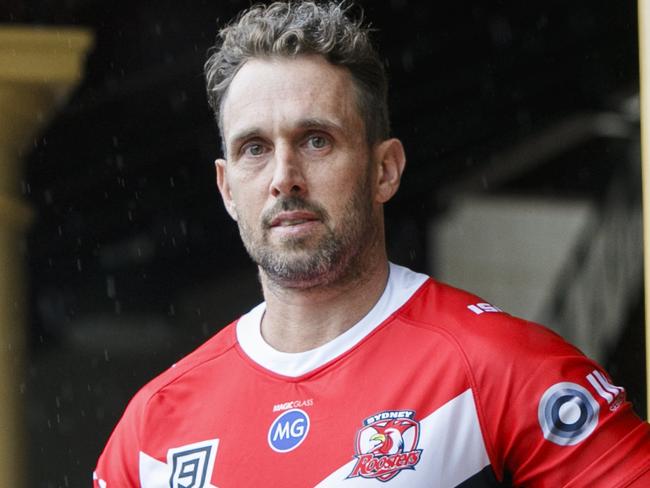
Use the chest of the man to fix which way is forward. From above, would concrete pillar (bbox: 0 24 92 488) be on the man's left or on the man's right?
on the man's right

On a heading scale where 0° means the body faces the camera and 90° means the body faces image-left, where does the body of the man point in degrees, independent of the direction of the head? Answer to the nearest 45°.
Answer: approximately 45°

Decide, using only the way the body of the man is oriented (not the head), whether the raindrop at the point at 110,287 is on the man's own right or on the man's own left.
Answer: on the man's own right
